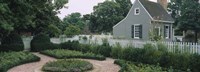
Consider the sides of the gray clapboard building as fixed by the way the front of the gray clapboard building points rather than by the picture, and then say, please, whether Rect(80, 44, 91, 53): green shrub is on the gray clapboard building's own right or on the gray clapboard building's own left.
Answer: on the gray clapboard building's own right

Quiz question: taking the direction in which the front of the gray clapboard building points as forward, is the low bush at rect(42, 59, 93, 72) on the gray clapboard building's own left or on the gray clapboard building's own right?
on the gray clapboard building's own right

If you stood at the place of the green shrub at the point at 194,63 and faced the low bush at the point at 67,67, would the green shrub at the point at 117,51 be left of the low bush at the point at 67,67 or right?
right
